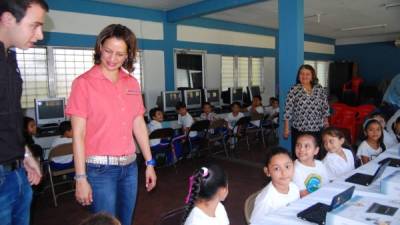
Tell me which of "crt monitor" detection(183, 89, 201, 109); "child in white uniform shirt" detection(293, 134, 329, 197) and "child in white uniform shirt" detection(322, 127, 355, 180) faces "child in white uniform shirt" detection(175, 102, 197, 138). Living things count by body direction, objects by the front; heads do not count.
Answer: the crt monitor

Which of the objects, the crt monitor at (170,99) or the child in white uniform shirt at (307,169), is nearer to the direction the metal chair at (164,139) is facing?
the crt monitor

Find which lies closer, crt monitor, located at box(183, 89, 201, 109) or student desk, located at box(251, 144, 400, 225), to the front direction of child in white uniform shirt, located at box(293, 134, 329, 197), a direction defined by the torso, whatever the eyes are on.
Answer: the student desk

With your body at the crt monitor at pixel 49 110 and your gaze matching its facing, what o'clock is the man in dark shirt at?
The man in dark shirt is roughly at 12 o'clock from the crt monitor.

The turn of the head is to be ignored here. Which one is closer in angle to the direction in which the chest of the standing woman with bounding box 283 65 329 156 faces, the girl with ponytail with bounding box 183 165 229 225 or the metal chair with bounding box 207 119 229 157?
the girl with ponytail

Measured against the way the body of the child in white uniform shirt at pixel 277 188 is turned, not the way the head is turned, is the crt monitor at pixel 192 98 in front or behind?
behind

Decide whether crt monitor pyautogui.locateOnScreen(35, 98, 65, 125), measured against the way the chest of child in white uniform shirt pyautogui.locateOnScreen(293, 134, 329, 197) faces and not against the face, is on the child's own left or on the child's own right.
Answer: on the child's own right

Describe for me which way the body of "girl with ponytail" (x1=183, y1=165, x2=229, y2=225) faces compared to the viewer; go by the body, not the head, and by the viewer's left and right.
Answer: facing away from the viewer and to the right of the viewer

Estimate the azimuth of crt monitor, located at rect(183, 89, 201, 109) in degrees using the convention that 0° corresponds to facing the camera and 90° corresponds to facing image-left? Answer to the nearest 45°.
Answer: approximately 0°
